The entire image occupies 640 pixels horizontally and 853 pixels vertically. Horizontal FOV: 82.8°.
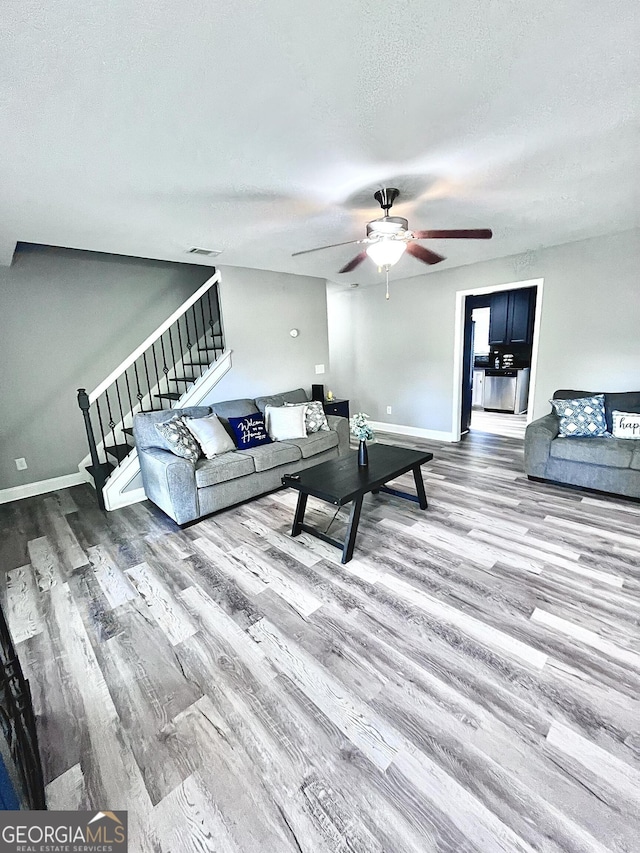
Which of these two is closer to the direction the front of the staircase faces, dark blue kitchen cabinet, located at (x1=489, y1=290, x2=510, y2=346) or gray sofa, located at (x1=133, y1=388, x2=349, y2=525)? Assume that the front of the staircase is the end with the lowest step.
the gray sofa

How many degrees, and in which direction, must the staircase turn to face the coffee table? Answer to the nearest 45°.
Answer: approximately 90° to its left

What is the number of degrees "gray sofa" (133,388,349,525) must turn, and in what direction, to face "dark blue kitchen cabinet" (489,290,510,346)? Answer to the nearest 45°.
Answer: approximately 90° to its left

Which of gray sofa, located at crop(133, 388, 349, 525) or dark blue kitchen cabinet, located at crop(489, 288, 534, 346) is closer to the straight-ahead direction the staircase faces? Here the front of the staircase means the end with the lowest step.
the gray sofa

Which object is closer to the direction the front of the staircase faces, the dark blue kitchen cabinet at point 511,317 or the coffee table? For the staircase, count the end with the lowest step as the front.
the coffee table

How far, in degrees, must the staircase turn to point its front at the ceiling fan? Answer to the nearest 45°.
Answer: approximately 90° to its left

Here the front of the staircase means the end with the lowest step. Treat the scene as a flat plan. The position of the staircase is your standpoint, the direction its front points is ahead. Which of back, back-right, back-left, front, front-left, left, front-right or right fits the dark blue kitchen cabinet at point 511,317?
back-left

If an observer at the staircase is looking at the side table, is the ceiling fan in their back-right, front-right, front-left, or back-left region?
front-right

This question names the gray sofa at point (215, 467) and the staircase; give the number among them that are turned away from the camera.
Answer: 0

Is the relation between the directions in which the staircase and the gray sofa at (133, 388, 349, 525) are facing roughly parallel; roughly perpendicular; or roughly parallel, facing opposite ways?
roughly perpendicular

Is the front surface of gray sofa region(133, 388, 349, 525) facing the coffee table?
yes

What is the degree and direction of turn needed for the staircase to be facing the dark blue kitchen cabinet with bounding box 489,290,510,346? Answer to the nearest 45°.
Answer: approximately 135° to its left

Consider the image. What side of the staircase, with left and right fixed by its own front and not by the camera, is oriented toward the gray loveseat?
left

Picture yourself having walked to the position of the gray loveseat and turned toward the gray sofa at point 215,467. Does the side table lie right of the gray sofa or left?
right

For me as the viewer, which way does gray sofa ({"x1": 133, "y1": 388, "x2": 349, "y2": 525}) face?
facing the viewer and to the right of the viewer

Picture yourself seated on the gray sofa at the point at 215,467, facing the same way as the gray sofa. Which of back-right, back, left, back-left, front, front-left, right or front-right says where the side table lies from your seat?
left
